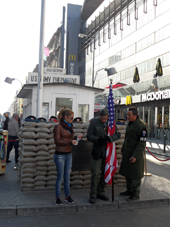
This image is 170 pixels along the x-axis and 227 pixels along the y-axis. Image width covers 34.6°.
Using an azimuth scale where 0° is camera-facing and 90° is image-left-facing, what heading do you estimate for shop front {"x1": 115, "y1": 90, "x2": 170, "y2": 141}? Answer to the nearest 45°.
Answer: approximately 45°

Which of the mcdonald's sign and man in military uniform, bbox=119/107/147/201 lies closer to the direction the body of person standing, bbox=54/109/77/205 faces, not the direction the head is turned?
the man in military uniform

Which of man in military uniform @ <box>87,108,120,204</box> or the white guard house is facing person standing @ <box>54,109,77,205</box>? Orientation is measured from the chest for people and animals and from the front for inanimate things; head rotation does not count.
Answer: the white guard house

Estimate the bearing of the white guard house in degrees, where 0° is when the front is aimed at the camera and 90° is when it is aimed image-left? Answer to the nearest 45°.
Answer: approximately 0°

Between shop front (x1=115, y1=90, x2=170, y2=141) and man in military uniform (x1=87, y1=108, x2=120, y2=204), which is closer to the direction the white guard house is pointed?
the man in military uniform

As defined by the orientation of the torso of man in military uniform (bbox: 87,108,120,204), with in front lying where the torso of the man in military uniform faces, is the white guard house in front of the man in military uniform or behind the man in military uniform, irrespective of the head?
behind

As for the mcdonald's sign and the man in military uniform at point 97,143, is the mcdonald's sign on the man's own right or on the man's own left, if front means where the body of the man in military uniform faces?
on the man's own left

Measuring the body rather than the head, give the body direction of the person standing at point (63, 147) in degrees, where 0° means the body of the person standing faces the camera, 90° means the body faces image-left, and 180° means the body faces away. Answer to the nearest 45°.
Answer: approximately 315°

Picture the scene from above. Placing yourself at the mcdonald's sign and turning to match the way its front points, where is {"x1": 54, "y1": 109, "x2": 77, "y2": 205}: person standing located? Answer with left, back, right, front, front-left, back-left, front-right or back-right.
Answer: front-left

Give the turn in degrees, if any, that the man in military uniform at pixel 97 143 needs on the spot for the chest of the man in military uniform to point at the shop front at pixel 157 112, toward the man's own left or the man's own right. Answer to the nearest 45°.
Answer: approximately 135° to the man's own left

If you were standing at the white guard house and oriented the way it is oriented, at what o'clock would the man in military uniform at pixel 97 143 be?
The man in military uniform is roughly at 12 o'clock from the white guard house.
